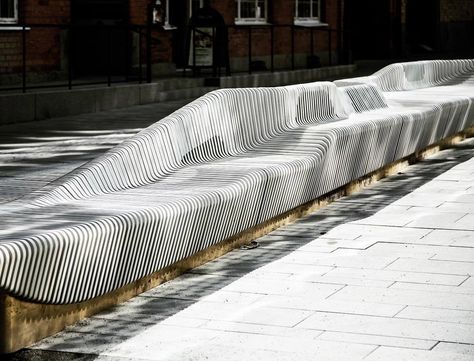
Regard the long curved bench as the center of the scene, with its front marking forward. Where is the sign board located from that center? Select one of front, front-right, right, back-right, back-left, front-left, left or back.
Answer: back-left

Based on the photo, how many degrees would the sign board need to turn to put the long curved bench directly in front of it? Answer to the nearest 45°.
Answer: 0° — it already faces it

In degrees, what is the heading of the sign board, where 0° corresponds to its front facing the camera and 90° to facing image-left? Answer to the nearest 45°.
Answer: approximately 0°

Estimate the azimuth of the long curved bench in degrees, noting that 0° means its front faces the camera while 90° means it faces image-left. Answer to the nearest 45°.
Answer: approximately 315°
